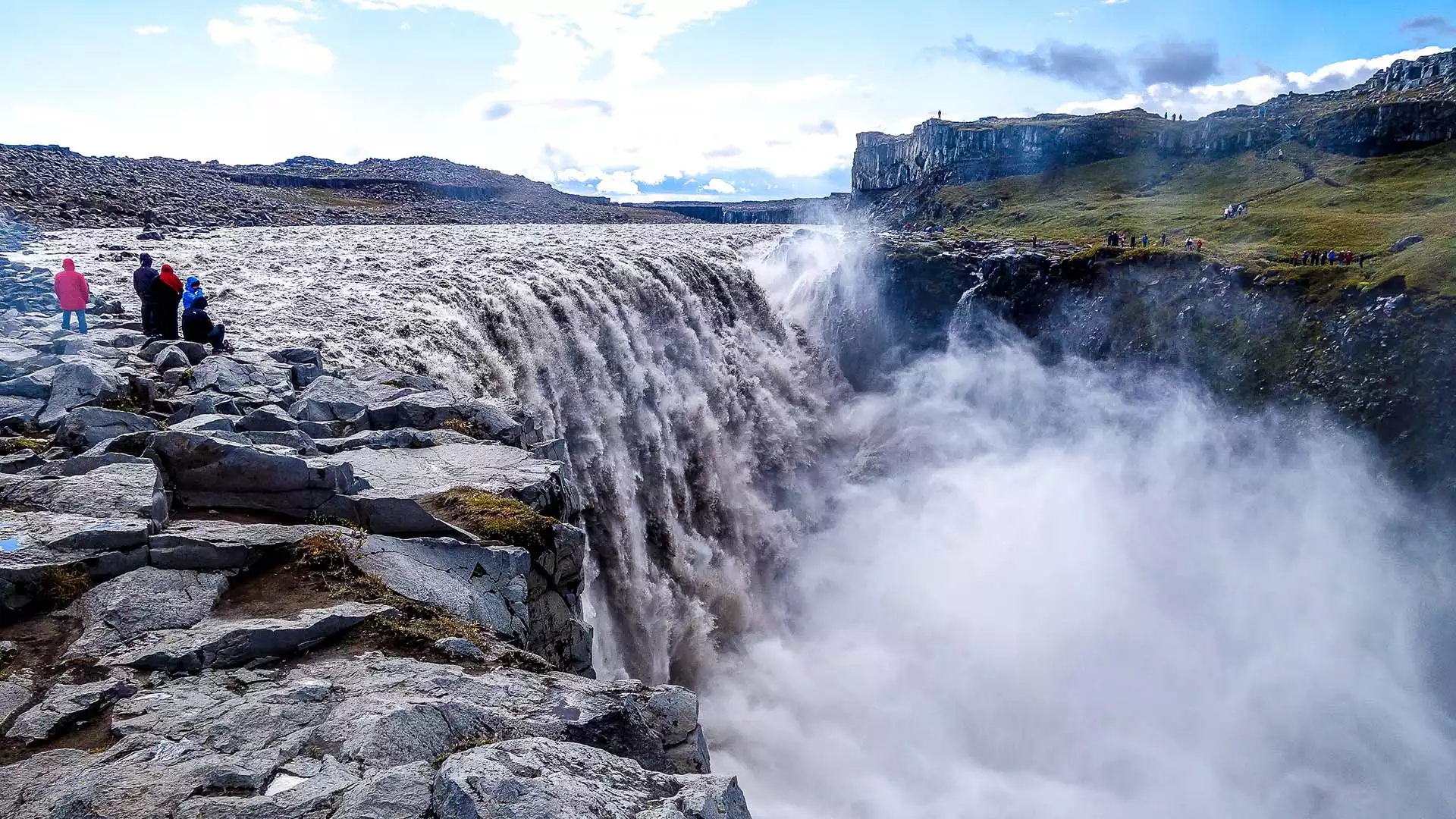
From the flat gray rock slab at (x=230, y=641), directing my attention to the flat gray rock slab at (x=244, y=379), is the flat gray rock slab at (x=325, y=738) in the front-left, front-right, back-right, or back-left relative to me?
back-right

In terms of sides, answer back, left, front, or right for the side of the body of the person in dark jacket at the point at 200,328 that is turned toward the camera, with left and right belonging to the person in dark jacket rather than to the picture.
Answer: right

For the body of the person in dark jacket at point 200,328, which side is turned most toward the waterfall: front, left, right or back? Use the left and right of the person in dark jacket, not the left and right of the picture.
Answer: front

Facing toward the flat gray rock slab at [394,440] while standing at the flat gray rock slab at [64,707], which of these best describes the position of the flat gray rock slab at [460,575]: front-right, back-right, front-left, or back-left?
front-right

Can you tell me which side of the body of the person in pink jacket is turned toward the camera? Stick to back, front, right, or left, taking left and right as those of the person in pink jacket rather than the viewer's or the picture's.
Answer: back

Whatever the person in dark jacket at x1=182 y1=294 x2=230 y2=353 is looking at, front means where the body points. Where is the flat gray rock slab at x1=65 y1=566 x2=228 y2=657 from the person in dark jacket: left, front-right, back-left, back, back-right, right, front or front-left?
right

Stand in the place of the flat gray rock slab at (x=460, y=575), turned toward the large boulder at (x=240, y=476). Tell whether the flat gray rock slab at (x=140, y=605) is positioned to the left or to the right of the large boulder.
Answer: left

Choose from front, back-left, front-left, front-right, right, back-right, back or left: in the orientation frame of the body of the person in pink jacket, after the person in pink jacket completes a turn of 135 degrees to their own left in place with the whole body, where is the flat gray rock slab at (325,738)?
front-left

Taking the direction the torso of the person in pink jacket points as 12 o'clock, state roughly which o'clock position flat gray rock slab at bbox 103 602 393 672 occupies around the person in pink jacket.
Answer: The flat gray rock slab is roughly at 6 o'clock from the person in pink jacket.
